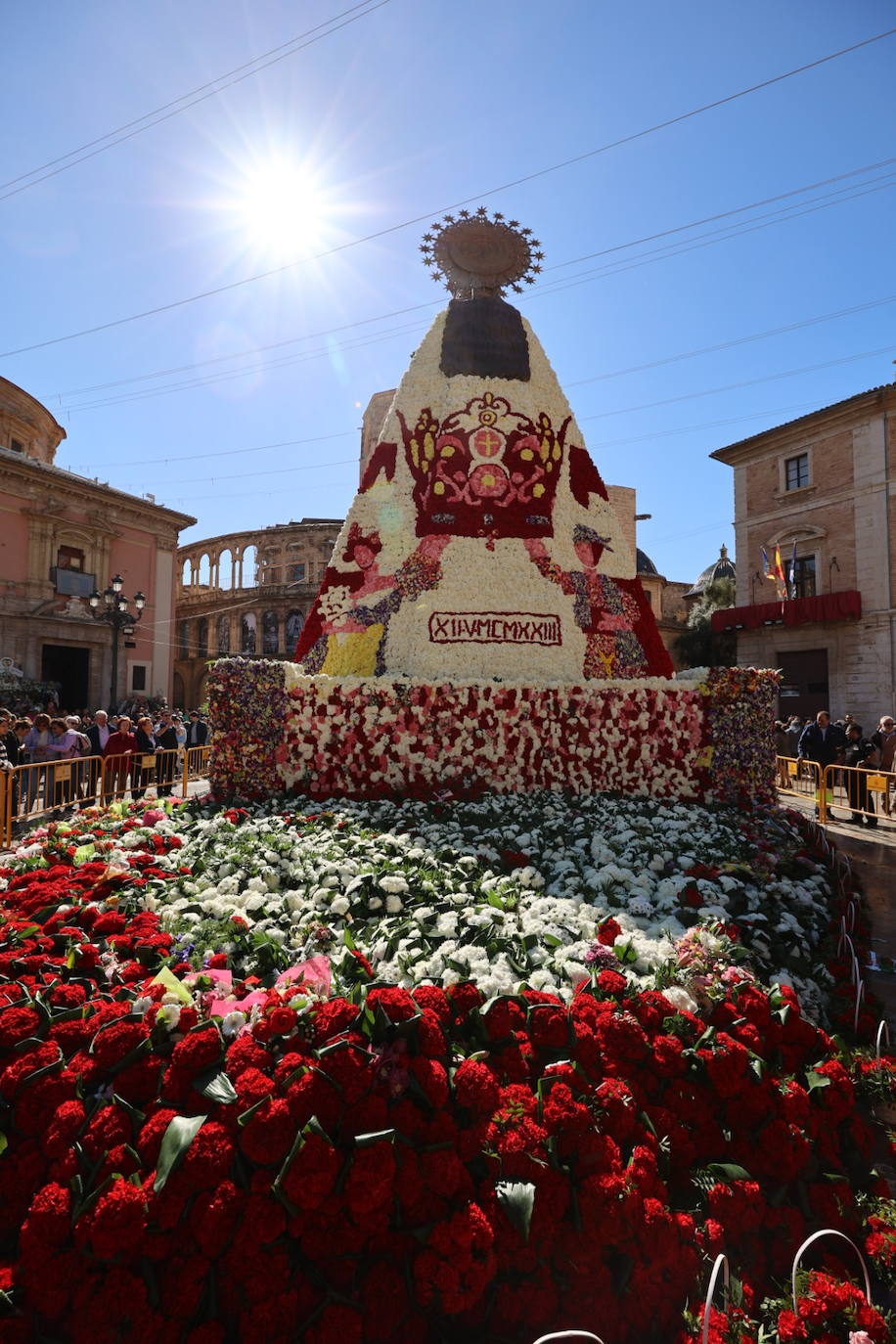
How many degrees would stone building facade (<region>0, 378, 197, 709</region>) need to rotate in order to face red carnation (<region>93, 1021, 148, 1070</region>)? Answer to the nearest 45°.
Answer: approximately 45° to its right

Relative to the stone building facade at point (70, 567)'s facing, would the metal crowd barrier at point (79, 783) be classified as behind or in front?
in front

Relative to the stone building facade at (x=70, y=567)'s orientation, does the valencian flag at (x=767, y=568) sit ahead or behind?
ahead

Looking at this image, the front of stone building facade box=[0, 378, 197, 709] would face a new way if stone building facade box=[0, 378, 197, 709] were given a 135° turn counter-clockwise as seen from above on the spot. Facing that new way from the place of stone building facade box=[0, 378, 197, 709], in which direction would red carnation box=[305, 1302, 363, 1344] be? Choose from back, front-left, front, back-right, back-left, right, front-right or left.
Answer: back

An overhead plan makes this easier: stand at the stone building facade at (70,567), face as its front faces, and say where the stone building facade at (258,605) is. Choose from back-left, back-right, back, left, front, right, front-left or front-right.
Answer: left

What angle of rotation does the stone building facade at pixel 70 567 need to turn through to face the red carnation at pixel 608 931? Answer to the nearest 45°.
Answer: approximately 45° to its right

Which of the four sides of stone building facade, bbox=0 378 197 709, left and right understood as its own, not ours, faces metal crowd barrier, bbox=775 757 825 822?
front

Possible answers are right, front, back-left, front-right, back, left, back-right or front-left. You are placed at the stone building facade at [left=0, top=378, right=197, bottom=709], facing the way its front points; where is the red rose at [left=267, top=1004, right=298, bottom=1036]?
front-right

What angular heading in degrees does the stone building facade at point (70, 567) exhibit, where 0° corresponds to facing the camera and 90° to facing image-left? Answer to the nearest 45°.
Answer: approximately 315°

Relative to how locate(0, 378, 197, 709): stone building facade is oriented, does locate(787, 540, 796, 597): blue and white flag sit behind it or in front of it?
in front

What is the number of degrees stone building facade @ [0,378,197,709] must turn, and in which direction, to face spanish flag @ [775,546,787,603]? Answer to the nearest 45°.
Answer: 0° — it already faces it
